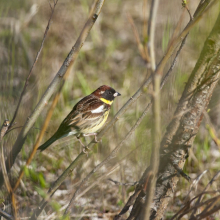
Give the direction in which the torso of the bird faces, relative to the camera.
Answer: to the viewer's right
